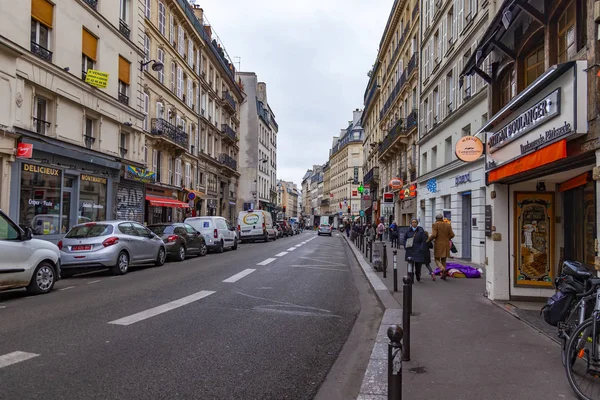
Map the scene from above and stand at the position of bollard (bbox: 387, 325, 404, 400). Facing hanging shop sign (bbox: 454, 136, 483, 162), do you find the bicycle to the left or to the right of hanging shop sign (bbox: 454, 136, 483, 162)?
right

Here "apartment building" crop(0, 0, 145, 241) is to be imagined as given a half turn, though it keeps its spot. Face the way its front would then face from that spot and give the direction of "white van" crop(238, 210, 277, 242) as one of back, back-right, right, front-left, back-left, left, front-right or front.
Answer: right

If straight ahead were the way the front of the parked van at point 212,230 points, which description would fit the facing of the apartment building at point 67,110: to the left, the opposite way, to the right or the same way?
to the right

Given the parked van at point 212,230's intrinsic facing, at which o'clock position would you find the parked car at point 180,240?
the parked car at point 180,240 is roughly at 5 o'clock from the parked van at point 212,230.

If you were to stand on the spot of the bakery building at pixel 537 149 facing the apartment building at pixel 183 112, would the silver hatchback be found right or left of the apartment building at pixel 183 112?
left

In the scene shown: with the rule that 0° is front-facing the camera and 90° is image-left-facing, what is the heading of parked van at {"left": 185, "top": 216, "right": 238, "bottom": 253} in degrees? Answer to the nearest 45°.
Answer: approximately 225°

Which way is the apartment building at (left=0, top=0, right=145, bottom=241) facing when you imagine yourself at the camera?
facing the viewer and to the right of the viewer

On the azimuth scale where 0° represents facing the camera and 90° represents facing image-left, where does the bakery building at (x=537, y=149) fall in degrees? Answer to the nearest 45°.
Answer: approximately 45°

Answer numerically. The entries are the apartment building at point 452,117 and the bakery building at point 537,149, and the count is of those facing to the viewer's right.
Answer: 0

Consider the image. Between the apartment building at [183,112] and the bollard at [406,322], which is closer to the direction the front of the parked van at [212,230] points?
the apartment building

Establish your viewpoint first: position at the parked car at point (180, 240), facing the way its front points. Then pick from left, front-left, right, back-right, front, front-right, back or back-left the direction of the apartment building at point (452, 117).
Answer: front-right

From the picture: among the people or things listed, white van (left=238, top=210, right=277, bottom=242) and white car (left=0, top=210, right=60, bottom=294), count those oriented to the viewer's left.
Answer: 0

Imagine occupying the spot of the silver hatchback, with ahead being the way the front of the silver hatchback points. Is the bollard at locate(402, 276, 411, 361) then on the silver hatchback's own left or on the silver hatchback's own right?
on the silver hatchback's own right

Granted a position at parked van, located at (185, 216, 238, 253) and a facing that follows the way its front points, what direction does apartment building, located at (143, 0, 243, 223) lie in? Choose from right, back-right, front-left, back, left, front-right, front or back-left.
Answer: front-left
